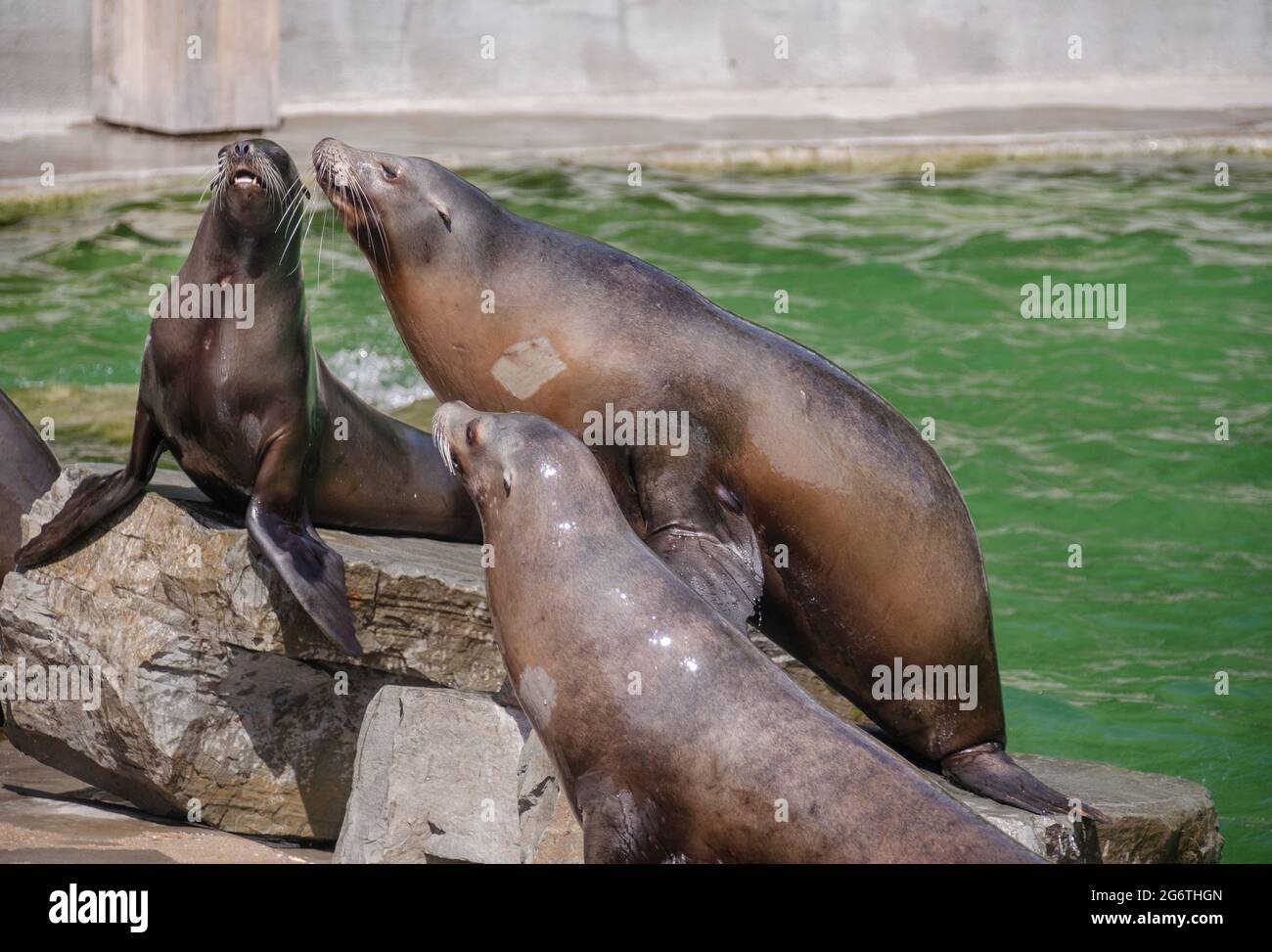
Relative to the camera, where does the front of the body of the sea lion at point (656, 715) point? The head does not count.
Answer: to the viewer's left

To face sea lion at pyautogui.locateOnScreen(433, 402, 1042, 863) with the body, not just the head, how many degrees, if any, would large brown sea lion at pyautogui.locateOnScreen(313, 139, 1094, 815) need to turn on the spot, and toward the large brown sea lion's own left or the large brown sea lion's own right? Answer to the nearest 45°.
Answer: approximately 90° to the large brown sea lion's own left

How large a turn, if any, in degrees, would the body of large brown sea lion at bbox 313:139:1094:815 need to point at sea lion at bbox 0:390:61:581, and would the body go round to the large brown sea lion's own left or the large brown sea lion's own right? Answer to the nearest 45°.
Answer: approximately 45° to the large brown sea lion's own right

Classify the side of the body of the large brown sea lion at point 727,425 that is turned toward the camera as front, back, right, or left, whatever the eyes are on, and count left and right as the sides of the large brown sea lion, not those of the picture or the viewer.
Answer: left

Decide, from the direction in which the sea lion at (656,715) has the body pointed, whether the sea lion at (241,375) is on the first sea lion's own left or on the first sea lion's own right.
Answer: on the first sea lion's own right

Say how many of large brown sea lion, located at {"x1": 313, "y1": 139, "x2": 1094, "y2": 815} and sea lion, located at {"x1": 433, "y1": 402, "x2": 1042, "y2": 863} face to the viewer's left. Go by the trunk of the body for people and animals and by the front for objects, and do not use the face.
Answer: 2

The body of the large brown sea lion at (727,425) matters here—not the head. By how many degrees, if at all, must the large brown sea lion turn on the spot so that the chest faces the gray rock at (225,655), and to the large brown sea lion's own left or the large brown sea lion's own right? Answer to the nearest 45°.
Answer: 0° — it already faces it

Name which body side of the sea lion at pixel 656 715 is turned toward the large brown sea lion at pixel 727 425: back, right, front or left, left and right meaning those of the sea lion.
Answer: right
